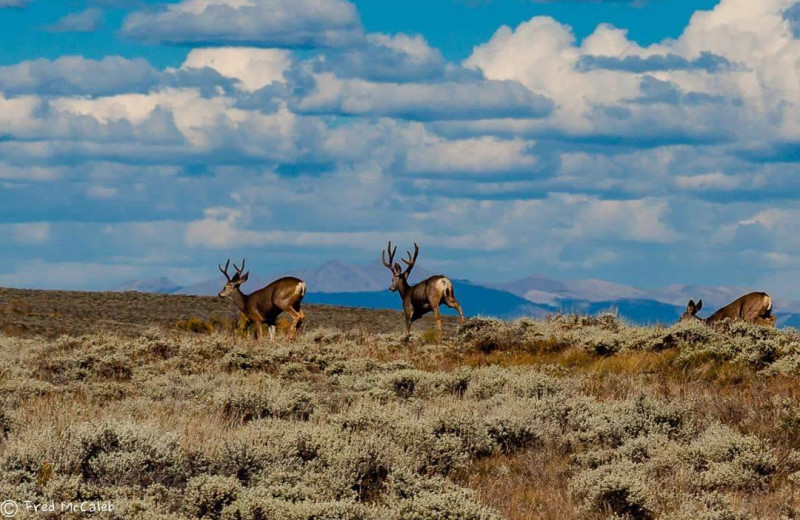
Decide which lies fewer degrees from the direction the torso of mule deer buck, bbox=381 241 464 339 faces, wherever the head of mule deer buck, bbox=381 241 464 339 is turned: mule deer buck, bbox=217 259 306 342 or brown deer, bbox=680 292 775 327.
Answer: the mule deer buck

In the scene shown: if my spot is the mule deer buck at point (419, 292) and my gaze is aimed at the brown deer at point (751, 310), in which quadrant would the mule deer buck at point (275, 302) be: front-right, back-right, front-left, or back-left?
back-right

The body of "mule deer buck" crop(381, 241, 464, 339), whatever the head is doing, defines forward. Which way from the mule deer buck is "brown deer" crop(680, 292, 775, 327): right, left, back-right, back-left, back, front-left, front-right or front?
back

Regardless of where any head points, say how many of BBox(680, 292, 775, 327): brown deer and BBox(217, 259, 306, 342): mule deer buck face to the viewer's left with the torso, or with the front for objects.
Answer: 2

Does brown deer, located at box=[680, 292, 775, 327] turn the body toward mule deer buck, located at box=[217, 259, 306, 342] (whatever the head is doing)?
yes

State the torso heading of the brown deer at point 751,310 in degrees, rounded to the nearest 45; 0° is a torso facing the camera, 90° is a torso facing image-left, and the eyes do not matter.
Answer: approximately 90°

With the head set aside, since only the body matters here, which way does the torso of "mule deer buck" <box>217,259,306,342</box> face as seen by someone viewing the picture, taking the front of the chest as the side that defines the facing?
to the viewer's left

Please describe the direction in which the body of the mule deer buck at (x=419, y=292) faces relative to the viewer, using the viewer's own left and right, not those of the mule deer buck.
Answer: facing away from the viewer and to the left of the viewer
